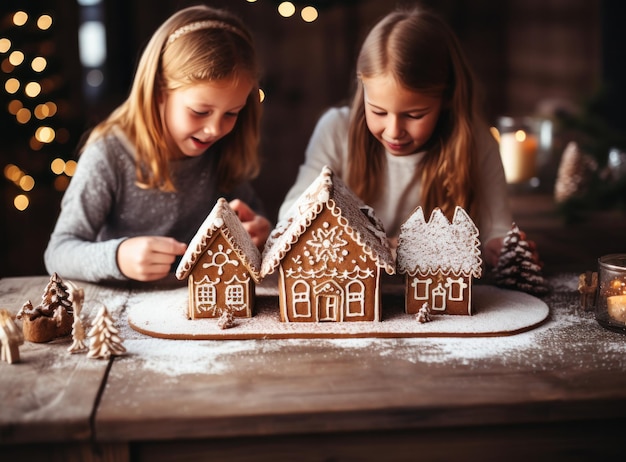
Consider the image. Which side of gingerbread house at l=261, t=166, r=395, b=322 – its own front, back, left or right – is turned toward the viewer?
front

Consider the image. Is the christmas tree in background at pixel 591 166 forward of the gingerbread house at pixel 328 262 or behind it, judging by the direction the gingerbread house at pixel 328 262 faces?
behind

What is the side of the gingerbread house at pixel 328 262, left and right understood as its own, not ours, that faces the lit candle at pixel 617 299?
left

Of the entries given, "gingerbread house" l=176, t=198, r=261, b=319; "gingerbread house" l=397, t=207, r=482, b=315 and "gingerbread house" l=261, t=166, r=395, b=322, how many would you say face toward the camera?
3

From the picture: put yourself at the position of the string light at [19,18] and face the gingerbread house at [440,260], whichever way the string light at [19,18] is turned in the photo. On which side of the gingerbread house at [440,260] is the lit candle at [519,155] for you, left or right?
left

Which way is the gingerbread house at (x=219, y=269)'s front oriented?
toward the camera

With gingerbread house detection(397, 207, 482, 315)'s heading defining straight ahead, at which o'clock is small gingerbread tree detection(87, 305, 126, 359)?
The small gingerbread tree is roughly at 2 o'clock from the gingerbread house.

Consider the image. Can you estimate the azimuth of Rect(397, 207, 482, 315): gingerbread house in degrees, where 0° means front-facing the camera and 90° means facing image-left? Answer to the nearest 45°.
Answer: approximately 0°
